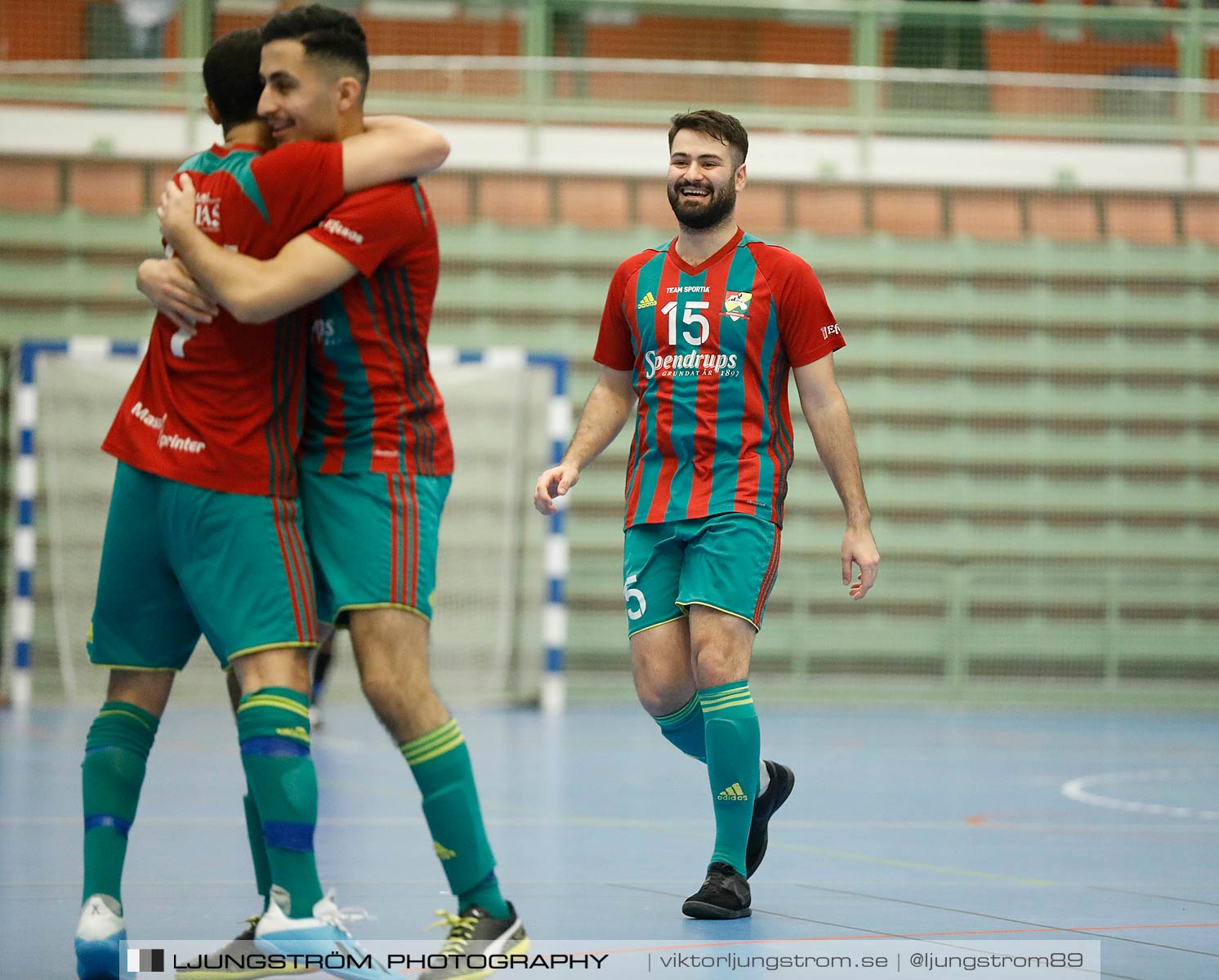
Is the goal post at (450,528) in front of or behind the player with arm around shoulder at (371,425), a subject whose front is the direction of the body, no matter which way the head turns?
behind

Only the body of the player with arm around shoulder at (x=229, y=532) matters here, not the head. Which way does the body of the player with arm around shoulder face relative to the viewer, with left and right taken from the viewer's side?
facing away from the viewer and to the right of the viewer

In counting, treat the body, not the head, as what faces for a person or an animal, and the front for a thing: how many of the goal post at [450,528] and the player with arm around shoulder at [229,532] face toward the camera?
1

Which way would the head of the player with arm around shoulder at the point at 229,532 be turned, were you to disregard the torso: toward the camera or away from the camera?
away from the camera

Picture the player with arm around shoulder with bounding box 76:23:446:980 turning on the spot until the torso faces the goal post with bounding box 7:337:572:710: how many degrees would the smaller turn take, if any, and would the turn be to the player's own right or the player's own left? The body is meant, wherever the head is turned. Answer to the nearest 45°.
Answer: approximately 45° to the player's own left

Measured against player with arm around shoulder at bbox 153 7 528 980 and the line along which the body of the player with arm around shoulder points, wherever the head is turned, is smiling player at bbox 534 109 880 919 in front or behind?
behind
